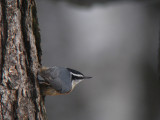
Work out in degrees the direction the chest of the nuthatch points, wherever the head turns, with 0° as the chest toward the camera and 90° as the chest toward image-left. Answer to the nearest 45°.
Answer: approximately 270°
